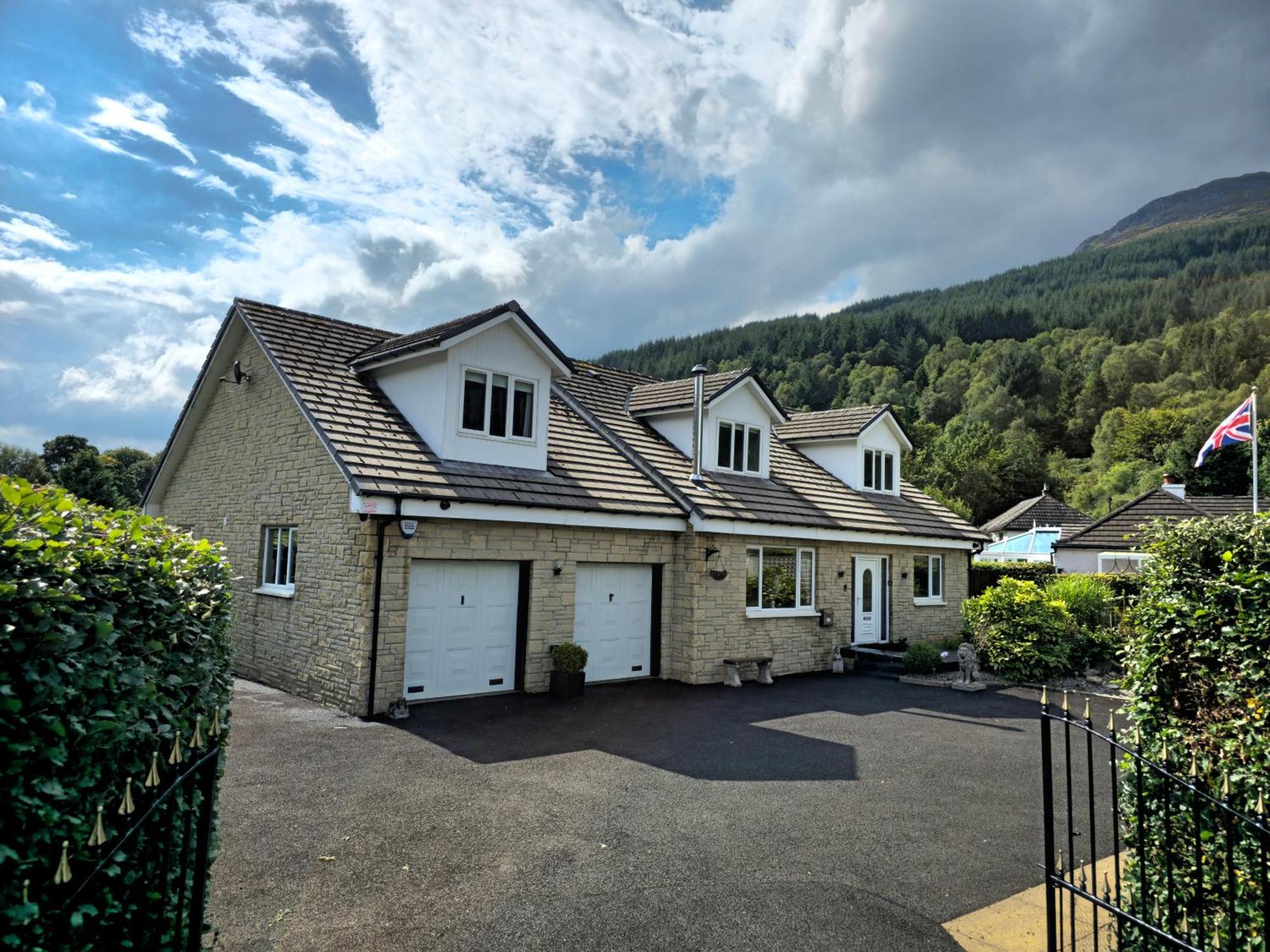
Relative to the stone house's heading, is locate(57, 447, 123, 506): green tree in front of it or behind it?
behind

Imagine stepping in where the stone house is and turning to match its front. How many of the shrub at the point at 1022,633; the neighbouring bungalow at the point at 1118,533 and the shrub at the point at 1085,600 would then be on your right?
0

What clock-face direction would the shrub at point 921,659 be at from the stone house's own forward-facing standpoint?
The shrub is roughly at 10 o'clock from the stone house.

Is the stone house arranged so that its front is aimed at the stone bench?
yes

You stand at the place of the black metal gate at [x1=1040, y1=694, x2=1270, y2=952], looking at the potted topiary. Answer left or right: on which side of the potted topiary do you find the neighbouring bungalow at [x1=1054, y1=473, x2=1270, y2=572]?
right

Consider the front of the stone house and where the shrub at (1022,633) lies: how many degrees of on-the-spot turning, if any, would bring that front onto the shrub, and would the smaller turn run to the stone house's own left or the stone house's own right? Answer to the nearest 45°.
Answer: approximately 45° to the stone house's own left

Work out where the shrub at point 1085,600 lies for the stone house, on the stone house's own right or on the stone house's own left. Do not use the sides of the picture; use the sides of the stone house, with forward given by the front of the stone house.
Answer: on the stone house's own left

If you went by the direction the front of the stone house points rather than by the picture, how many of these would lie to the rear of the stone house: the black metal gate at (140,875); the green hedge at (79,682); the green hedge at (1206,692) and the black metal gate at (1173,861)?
0

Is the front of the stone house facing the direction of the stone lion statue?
no

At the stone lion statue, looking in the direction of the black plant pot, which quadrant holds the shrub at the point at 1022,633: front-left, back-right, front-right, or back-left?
back-right

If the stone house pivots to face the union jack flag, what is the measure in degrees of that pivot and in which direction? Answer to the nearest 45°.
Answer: approximately 45° to its left

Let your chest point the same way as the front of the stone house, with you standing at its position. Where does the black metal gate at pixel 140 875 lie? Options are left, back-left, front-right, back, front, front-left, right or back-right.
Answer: front-right

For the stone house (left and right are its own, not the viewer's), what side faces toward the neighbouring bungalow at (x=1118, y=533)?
left

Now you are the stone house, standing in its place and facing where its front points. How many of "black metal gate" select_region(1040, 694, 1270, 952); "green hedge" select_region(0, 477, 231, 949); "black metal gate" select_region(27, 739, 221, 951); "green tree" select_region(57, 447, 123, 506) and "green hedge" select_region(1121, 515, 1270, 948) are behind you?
1

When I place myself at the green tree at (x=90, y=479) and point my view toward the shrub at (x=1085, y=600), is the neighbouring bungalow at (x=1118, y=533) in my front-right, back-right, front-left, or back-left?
front-left

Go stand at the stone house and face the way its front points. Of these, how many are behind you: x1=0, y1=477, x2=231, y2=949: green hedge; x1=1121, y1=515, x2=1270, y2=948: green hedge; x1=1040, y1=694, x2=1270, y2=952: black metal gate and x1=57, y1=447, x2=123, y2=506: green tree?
1

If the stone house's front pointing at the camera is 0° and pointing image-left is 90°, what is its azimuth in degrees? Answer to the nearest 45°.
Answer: approximately 315°
